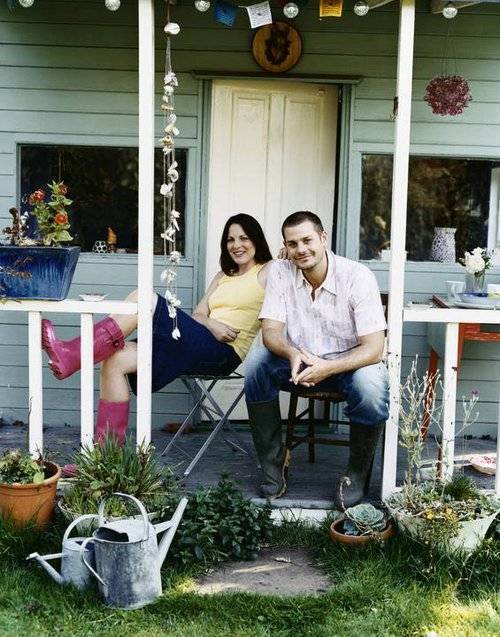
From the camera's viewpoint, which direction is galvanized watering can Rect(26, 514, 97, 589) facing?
to the viewer's left

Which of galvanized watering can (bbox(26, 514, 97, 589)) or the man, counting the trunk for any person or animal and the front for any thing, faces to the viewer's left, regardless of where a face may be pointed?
the galvanized watering can

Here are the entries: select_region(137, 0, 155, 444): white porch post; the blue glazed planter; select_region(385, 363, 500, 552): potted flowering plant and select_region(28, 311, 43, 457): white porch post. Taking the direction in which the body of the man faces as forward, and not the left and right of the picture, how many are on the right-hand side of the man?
3

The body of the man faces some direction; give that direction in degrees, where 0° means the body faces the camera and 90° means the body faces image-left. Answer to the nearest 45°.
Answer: approximately 0°

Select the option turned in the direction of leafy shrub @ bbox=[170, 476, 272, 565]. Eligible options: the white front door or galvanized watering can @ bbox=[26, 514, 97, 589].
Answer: the white front door

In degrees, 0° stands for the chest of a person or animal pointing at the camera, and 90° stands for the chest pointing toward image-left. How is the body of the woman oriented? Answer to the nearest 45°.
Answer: approximately 45°

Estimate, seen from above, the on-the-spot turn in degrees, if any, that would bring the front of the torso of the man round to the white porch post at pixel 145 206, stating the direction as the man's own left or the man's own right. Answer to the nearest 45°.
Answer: approximately 90° to the man's own right

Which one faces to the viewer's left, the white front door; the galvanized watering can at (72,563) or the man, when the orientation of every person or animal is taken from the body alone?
the galvanized watering can

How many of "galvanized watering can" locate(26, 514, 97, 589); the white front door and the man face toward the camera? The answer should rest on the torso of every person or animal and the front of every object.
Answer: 2
